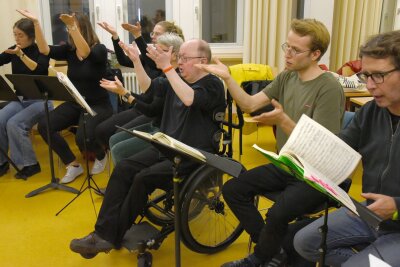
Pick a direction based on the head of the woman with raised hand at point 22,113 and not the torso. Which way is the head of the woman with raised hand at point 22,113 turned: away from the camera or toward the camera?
toward the camera

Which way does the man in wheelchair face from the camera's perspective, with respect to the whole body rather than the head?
to the viewer's left

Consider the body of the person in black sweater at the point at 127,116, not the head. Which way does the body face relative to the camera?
to the viewer's left

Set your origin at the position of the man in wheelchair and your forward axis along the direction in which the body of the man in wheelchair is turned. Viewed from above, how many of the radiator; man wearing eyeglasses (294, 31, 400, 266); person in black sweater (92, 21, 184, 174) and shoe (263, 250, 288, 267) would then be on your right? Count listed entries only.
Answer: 2

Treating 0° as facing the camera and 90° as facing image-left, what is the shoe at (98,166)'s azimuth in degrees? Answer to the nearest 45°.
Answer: approximately 45°

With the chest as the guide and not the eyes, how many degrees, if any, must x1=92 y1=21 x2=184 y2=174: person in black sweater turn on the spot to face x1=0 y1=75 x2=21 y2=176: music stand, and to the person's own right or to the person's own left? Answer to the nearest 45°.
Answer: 0° — they already face it

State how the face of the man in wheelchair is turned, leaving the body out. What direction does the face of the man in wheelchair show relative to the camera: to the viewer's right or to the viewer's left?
to the viewer's left

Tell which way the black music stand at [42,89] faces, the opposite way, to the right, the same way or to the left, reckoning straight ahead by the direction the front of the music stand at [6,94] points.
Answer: the same way
